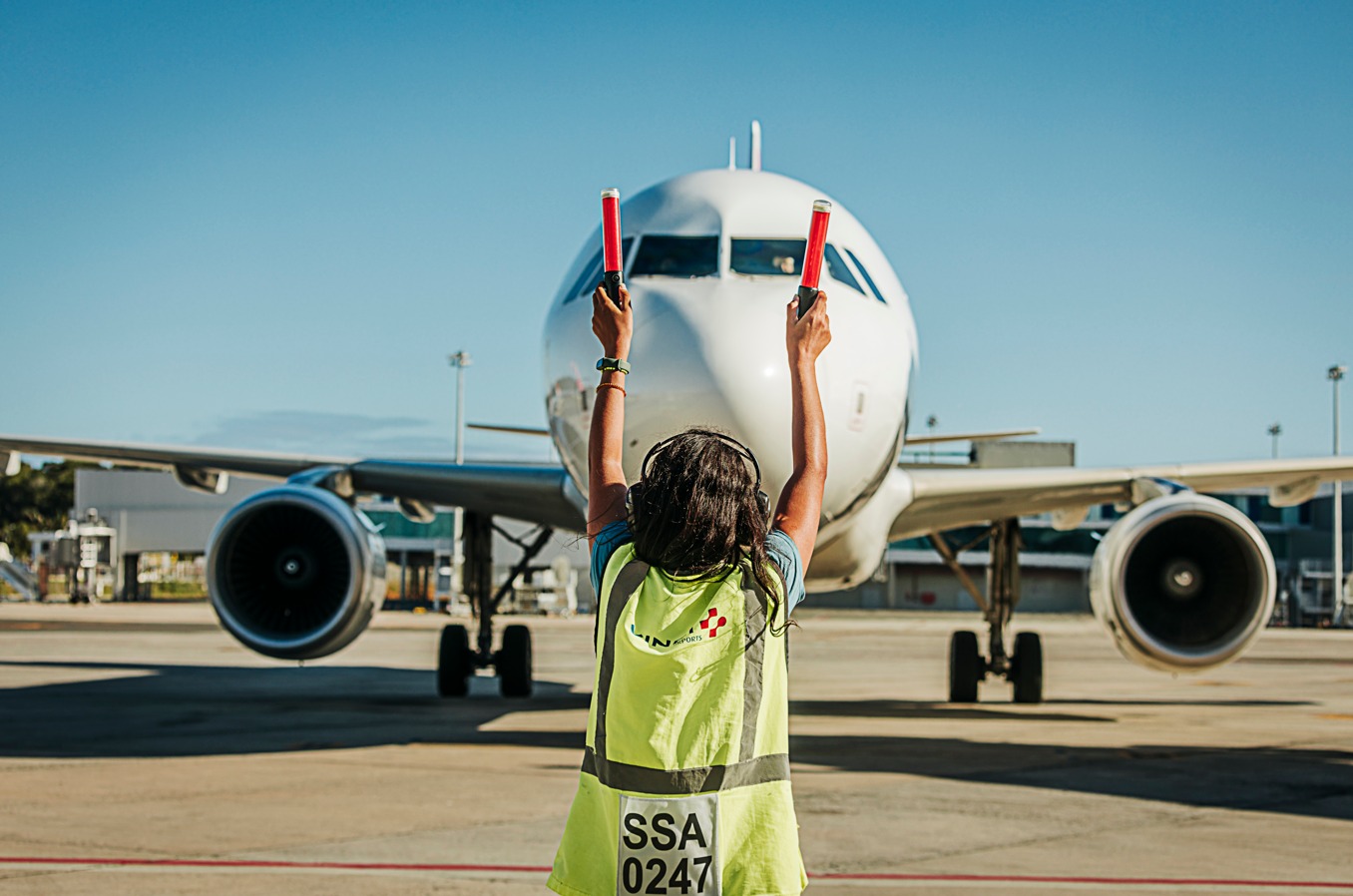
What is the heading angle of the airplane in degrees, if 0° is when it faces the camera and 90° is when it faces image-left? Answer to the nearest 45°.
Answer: approximately 0°

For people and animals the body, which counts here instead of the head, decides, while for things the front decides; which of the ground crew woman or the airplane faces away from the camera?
the ground crew woman

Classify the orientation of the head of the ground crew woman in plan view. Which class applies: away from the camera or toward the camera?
away from the camera

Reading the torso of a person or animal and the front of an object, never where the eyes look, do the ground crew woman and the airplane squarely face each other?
yes

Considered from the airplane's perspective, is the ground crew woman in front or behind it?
in front

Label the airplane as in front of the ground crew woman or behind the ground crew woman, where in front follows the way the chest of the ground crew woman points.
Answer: in front

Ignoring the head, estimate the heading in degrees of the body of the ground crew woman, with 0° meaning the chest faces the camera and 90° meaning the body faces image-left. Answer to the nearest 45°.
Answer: approximately 180°

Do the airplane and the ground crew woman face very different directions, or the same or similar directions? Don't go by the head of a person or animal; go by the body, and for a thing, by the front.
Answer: very different directions

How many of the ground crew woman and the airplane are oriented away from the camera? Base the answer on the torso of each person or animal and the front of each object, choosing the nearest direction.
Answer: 1
